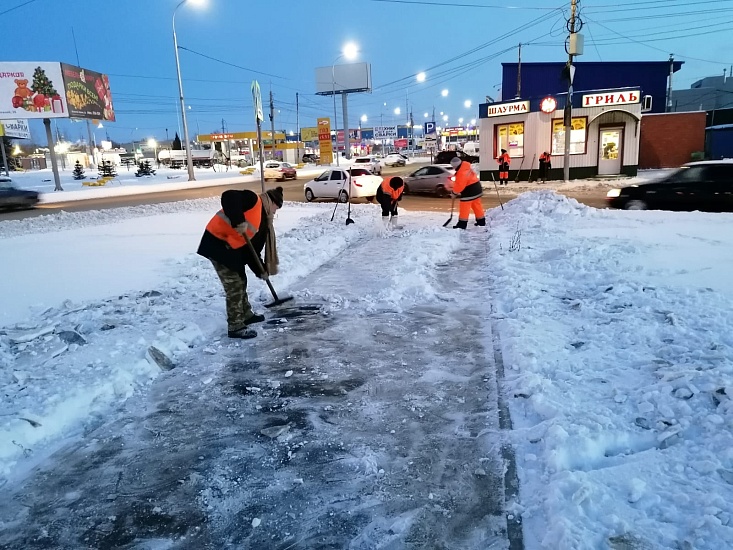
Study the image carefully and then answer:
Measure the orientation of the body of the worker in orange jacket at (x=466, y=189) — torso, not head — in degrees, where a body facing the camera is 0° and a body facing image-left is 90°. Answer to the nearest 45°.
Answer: approximately 90°

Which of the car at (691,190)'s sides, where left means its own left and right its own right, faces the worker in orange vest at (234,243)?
left

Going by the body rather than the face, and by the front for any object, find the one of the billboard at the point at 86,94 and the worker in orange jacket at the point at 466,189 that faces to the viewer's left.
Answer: the worker in orange jacket

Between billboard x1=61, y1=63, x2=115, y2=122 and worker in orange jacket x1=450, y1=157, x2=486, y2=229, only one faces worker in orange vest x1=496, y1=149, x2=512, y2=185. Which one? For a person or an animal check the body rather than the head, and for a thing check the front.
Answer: the billboard

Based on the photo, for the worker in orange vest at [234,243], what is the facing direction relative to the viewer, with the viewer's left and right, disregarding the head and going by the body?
facing to the right of the viewer

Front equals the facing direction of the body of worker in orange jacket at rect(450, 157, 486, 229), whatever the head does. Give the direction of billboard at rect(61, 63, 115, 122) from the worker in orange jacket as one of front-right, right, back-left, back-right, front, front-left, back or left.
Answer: front-right

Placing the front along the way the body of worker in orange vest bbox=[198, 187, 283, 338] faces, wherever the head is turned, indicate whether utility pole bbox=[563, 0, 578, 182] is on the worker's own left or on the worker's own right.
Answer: on the worker's own left

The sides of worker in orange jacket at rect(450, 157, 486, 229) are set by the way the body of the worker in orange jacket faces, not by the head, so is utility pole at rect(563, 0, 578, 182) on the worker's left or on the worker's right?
on the worker's right

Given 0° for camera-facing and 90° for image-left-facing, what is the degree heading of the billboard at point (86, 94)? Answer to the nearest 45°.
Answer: approximately 315°

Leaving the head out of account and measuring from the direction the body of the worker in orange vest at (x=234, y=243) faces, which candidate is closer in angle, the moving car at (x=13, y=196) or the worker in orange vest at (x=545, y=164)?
the worker in orange vest

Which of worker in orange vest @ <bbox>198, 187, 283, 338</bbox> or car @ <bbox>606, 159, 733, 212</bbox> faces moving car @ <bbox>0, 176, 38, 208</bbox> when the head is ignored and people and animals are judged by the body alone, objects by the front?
car @ <bbox>606, 159, 733, 212</bbox>

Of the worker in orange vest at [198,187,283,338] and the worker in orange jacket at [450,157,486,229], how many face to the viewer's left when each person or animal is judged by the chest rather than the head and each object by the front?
1

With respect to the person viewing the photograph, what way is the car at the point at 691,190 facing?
facing to the left of the viewer
